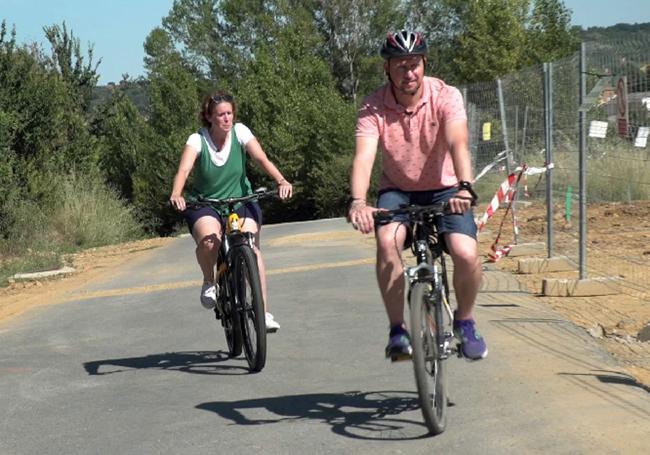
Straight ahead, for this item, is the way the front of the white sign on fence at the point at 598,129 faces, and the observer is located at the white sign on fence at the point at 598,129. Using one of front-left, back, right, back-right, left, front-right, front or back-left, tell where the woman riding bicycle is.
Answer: front-right

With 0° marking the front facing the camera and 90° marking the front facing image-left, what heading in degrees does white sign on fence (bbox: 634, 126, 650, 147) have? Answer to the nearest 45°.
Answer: approximately 0°

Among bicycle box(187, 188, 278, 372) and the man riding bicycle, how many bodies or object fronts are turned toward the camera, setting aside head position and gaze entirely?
2

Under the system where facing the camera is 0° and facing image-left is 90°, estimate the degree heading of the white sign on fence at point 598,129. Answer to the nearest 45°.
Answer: approximately 0°

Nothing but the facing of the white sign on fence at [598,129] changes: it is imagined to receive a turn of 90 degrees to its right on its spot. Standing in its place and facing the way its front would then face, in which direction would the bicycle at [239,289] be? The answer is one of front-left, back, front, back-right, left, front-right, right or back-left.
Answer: front-left

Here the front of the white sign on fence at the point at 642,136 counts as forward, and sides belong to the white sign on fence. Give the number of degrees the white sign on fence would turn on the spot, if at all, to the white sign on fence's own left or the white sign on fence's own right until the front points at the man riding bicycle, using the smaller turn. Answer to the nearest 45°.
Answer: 0° — it already faces them
